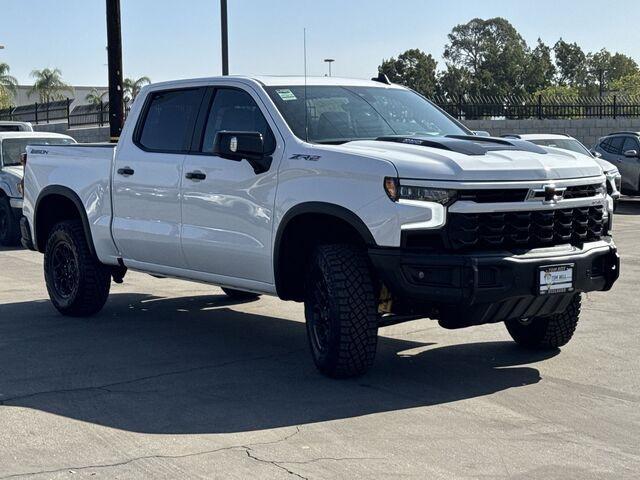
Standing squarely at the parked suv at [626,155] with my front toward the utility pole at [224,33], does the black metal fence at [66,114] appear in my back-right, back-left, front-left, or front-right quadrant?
front-right

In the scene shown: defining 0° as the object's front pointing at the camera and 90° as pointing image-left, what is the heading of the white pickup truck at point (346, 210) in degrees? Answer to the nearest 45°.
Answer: approximately 315°

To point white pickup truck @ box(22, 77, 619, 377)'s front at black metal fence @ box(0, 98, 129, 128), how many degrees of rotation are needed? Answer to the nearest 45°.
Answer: approximately 135° to its left

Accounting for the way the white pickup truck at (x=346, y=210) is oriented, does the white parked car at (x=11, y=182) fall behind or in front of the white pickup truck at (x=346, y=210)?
behind

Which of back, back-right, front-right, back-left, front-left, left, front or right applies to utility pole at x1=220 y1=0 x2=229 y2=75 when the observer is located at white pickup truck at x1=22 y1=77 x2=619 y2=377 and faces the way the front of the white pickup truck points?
back-left

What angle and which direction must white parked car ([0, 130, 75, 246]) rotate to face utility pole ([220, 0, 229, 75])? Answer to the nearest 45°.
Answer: approximately 90° to its left

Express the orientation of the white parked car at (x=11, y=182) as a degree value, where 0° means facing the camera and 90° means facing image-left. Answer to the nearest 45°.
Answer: approximately 315°
